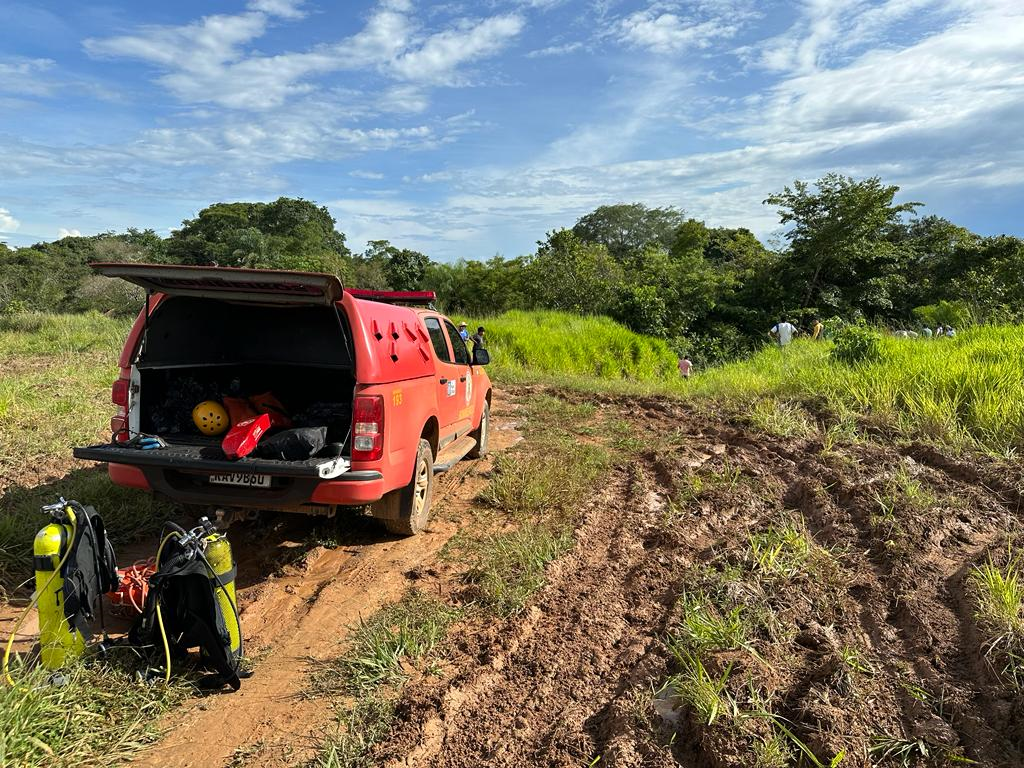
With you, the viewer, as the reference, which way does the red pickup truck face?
facing away from the viewer and to the right of the viewer

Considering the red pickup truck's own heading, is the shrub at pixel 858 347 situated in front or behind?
in front

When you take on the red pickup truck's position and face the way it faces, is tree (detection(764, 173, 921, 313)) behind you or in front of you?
in front

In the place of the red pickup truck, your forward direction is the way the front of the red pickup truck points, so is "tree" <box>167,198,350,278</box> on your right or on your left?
on your left

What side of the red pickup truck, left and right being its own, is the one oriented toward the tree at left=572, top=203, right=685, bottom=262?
front

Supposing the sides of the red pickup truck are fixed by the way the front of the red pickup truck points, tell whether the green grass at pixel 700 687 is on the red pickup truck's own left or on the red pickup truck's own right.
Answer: on the red pickup truck's own right

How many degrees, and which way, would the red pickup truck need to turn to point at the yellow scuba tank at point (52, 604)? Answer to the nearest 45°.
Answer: approximately 180°

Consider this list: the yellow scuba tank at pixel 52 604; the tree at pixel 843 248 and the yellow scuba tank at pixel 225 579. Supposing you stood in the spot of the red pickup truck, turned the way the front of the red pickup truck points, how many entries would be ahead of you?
1

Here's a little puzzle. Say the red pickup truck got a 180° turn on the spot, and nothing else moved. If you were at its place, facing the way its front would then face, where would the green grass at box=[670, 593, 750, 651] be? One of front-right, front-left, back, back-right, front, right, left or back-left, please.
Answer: left

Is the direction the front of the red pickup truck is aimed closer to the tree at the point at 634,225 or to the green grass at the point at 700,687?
the tree
